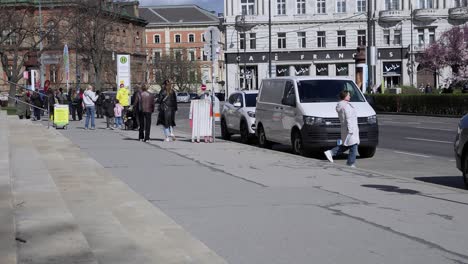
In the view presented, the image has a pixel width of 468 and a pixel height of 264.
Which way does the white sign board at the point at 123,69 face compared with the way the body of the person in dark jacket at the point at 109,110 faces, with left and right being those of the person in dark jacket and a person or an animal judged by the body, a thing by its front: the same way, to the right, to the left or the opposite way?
the opposite way

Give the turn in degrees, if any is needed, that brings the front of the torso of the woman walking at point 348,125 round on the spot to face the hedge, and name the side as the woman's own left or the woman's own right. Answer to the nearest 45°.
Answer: approximately 90° to the woman's own left

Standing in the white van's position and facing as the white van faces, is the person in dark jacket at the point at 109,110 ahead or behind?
behind

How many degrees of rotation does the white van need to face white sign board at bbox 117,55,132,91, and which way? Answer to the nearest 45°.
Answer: approximately 180°

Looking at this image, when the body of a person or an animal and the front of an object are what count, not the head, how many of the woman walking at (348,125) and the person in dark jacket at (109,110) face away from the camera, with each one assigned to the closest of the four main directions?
1

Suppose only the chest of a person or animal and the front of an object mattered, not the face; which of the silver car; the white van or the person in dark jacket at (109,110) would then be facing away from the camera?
the person in dark jacket

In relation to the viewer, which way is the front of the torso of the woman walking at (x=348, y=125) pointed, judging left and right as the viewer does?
facing to the right of the viewer

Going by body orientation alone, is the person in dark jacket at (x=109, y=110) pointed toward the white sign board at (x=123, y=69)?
yes

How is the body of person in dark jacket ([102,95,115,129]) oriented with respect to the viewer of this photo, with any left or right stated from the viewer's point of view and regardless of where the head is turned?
facing away from the viewer
